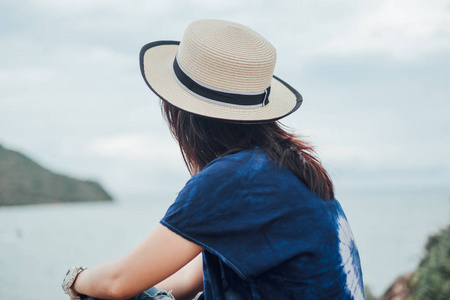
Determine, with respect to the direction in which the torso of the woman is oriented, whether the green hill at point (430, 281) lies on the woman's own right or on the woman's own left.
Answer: on the woman's own right

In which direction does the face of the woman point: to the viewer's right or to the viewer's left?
to the viewer's left
